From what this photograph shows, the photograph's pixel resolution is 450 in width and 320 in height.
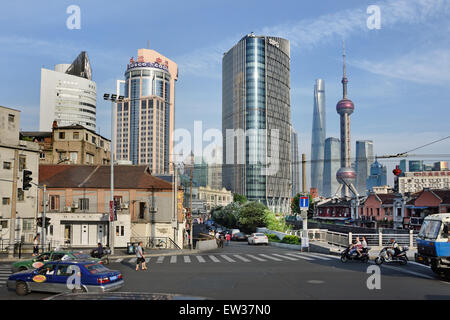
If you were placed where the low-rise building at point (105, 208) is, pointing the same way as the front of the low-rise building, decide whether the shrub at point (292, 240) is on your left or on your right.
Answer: on your left

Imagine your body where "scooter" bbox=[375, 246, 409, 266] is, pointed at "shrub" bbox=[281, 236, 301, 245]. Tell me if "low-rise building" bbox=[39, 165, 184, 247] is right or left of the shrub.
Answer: left

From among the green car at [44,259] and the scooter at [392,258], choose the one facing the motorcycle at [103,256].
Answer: the scooter

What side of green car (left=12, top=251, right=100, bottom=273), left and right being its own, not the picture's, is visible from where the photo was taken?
left

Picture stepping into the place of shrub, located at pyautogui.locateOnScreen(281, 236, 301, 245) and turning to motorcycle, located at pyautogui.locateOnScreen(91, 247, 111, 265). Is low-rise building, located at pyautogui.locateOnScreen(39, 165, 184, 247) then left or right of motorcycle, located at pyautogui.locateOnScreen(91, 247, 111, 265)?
right

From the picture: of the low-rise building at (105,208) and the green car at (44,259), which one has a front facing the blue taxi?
the low-rise building

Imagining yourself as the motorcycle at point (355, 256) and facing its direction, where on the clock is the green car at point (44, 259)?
The green car is roughly at 11 o'clock from the motorcycle.

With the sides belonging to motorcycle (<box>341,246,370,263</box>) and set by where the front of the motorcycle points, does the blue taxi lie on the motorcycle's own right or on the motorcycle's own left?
on the motorcycle's own left

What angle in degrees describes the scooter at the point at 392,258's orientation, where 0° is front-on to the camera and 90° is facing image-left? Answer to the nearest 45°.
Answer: approximately 90°

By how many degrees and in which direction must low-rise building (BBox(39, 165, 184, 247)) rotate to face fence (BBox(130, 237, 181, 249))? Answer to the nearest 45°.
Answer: approximately 45° to its left

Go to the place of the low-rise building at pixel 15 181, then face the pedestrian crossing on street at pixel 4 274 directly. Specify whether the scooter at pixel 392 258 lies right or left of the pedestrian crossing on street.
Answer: left

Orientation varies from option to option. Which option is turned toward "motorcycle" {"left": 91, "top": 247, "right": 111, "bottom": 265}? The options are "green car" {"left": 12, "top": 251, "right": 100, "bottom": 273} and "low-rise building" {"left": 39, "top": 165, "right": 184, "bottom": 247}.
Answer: the low-rise building
